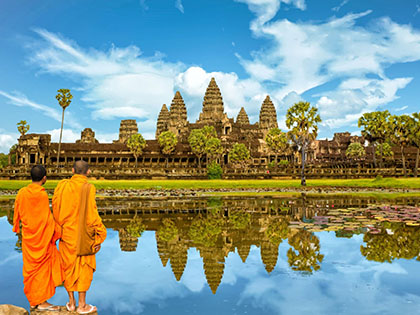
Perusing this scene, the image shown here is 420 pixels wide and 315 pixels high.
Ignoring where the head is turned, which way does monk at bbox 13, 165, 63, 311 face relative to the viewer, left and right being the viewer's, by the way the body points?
facing away from the viewer and to the right of the viewer

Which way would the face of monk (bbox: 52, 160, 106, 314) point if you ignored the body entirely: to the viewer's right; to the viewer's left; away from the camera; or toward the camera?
away from the camera

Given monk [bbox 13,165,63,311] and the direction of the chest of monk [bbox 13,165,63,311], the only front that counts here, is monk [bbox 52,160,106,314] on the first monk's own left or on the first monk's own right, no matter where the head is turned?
on the first monk's own right

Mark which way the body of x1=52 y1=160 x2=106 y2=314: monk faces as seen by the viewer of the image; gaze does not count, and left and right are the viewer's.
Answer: facing away from the viewer and to the right of the viewer

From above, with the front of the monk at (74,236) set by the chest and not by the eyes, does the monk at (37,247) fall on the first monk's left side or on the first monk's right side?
on the first monk's left side
